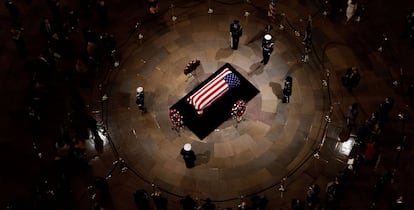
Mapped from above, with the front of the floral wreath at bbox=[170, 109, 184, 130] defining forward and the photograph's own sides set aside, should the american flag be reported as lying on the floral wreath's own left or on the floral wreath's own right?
on the floral wreath's own left

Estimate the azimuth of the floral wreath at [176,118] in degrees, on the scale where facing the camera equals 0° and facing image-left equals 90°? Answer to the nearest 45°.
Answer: approximately 45°

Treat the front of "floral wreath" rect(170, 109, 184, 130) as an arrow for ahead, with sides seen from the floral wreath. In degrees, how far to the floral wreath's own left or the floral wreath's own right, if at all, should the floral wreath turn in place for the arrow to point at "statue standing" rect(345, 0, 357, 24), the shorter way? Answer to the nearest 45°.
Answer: approximately 135° to the floral wreath's own left

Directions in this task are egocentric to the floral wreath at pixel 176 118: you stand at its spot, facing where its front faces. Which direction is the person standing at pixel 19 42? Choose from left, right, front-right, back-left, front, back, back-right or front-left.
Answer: front-right

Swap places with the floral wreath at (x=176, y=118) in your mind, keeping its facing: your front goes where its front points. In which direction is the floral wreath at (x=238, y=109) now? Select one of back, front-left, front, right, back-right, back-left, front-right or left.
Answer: back-left

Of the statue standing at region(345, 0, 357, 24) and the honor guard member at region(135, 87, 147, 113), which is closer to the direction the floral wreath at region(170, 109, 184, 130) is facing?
the honor guard member

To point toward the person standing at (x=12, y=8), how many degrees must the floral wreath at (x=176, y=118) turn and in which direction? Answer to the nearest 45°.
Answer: approximately 45° to its right

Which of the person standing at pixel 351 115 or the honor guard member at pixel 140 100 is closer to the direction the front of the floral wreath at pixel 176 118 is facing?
the honor guard member
